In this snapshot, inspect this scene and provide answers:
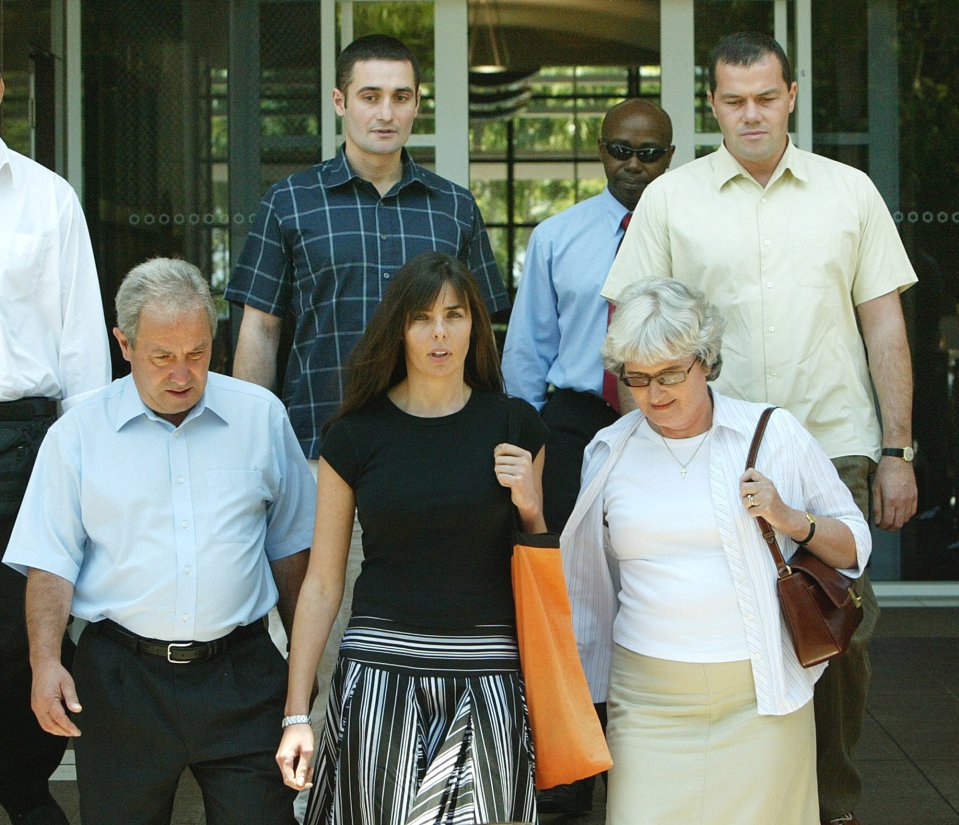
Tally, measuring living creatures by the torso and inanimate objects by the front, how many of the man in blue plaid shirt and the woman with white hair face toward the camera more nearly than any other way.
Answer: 2

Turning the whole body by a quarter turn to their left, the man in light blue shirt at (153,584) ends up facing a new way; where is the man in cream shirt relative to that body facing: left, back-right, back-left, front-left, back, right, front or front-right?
front

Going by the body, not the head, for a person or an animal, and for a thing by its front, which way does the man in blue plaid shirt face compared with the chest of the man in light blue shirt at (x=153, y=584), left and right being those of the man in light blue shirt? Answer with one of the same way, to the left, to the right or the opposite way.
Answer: the same way

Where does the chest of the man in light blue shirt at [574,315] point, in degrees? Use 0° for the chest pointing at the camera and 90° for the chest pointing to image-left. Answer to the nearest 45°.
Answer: approximately 315°

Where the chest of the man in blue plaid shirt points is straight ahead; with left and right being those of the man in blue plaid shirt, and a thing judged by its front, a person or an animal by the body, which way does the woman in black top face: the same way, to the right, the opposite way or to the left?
the same way

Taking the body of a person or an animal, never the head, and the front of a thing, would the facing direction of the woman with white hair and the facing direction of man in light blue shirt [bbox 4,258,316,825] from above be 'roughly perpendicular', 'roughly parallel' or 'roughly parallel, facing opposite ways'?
roughly parallel

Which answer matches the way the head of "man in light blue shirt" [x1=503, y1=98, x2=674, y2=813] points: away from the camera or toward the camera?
toward the camera

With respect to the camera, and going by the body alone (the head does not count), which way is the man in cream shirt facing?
toward the camera

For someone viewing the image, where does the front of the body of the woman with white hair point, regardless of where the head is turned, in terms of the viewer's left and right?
facing the viewer

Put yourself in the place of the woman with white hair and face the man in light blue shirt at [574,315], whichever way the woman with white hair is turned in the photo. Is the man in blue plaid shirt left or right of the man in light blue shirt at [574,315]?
left

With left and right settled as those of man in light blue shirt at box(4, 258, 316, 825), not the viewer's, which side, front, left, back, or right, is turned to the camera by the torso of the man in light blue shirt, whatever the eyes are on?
front

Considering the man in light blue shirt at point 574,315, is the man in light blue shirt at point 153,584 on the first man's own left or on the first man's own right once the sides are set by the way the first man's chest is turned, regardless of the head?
on the first man's own right

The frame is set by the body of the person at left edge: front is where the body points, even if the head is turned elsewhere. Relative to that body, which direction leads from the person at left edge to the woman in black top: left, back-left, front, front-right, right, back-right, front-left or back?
front-left

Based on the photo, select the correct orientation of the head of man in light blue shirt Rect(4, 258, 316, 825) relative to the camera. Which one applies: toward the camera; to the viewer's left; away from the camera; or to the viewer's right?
toward the camera

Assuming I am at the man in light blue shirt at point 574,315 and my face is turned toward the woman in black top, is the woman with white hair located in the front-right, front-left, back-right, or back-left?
front-left

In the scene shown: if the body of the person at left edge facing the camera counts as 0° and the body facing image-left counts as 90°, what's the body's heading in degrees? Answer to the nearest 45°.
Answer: approximately 0°
